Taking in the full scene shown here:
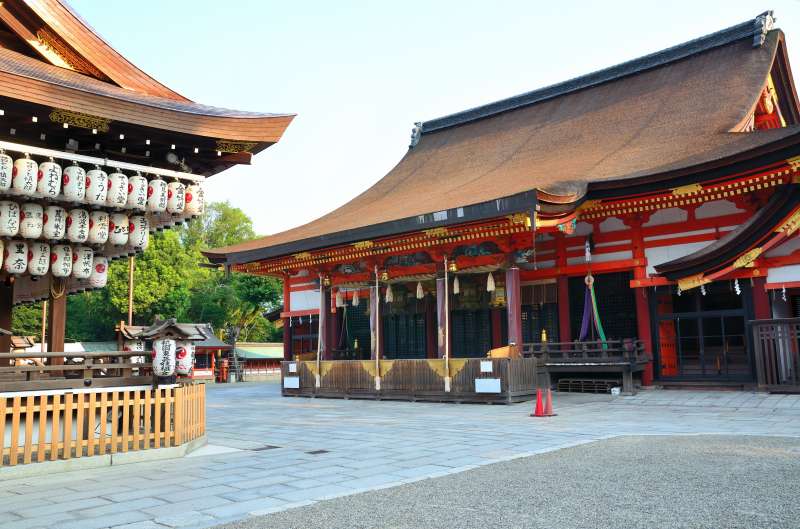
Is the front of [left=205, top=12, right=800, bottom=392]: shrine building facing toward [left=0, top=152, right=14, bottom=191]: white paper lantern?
yes

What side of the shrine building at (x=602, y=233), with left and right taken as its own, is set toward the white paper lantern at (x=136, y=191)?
front

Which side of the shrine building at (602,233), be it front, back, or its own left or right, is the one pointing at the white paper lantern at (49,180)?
front

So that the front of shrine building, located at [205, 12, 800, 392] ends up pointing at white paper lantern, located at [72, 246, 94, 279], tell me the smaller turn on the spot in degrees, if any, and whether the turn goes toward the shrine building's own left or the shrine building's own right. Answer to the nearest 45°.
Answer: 0° — it already faces it

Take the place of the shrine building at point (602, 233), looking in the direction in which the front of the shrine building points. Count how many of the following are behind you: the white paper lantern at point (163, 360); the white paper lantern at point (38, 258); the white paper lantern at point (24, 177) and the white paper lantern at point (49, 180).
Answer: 0

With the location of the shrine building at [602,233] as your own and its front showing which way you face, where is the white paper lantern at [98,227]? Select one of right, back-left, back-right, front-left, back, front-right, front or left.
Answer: front

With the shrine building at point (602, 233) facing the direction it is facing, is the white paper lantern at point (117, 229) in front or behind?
in front

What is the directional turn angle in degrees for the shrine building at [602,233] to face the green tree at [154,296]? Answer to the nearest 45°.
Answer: approximately 90° to its right

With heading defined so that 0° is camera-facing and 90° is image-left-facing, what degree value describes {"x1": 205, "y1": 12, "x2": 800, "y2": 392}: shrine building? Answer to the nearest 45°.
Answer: approximately 45°

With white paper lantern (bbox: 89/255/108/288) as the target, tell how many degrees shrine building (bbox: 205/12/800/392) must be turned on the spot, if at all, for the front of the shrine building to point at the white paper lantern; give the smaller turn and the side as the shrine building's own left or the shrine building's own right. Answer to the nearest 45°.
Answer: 0° — it already faces it

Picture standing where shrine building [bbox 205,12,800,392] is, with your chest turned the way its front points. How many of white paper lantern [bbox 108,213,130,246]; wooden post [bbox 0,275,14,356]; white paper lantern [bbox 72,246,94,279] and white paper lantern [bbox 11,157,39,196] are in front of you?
4

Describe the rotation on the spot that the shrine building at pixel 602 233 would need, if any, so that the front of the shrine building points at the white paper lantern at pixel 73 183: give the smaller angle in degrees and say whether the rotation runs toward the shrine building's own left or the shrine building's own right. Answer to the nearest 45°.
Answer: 0° — it already faces it

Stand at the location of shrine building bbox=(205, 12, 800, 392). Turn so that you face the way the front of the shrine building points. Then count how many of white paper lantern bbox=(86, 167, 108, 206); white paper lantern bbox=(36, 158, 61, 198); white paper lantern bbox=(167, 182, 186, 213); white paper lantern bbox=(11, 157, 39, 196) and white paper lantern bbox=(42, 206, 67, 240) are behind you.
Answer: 0

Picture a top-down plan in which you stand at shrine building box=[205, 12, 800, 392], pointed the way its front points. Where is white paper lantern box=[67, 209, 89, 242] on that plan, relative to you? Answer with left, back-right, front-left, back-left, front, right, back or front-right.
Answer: front

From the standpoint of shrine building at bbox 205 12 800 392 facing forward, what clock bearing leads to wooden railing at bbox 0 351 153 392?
The wooden railing is roughly at 12 o'clock from the shrine building.

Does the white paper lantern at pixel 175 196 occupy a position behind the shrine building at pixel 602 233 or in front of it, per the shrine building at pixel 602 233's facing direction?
in front
